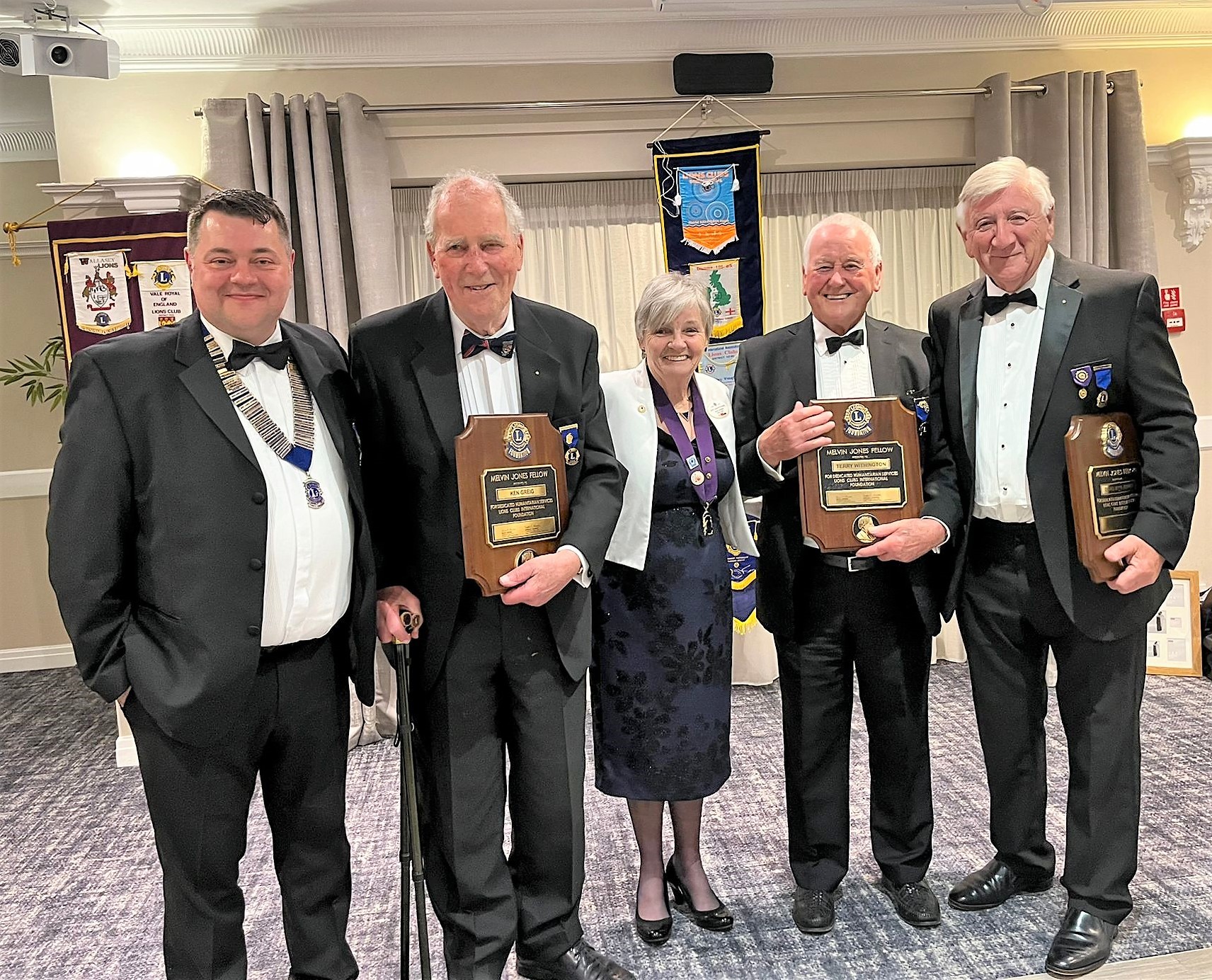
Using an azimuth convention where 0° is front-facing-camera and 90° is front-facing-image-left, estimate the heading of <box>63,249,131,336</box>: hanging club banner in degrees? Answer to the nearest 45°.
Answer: approximately 0°

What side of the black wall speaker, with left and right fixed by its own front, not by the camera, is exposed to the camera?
front

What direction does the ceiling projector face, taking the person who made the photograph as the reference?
facing the viewer

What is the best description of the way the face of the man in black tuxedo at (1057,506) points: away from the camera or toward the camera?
toward the camera

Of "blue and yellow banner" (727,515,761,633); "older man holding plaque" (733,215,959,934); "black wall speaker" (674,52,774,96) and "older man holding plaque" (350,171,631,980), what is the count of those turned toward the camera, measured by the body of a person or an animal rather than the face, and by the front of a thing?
4

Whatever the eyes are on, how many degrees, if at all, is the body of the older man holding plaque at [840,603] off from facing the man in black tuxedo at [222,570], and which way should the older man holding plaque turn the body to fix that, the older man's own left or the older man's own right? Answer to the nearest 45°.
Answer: approximately 45° to the older man's own right

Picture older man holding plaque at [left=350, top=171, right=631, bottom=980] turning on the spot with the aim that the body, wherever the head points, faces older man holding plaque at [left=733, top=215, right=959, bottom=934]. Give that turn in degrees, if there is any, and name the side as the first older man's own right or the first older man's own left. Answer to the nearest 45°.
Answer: approximately 90° to the first older man's own left

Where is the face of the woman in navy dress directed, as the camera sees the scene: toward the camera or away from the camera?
toward the camera

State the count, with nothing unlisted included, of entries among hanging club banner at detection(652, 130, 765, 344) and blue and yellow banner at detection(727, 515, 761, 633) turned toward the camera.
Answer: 2
